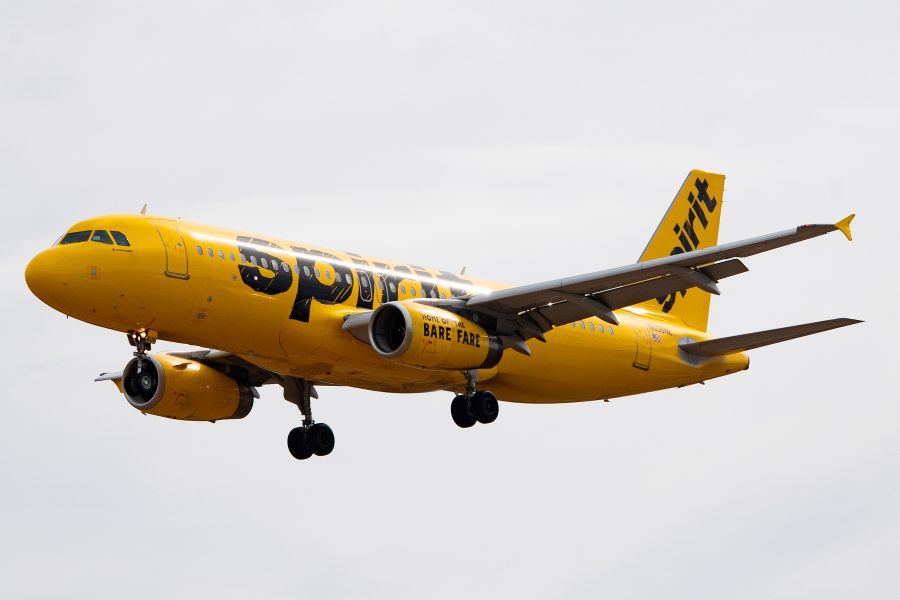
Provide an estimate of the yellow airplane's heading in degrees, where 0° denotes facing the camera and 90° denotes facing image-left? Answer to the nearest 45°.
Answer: approximately 45°
